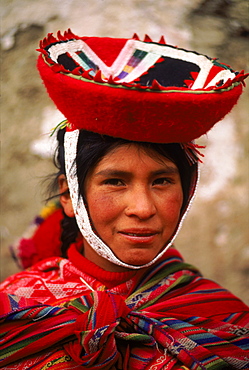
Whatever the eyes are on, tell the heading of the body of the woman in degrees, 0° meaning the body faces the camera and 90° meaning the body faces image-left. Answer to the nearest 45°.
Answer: approximately 0°
